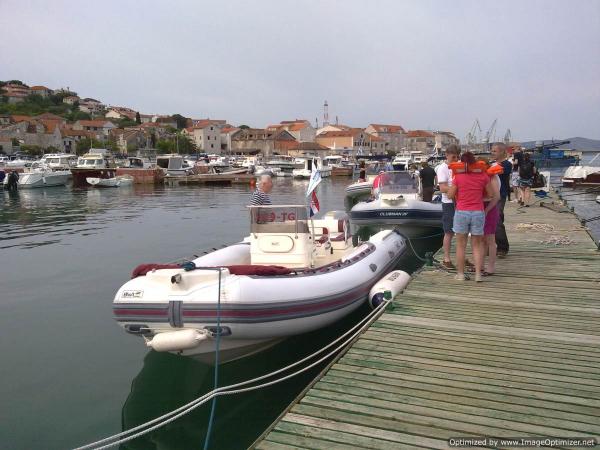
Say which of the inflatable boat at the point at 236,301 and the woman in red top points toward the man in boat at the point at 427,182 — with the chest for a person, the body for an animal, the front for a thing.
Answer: the woman in red top

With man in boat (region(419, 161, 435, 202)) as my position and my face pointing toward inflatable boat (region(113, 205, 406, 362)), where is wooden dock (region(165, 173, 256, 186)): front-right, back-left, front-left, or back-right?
back-right

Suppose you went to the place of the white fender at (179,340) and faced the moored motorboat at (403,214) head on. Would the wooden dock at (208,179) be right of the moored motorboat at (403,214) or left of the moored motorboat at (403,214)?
left

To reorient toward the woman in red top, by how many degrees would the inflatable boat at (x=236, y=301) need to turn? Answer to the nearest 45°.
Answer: approximately 135° to its left

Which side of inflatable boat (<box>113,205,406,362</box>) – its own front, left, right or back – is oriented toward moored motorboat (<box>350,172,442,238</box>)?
back
